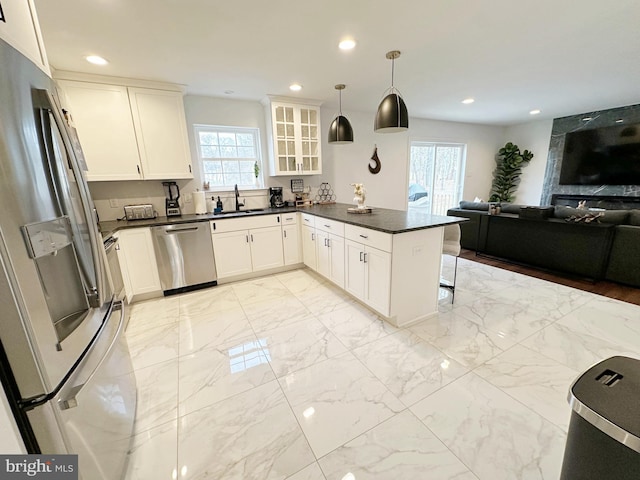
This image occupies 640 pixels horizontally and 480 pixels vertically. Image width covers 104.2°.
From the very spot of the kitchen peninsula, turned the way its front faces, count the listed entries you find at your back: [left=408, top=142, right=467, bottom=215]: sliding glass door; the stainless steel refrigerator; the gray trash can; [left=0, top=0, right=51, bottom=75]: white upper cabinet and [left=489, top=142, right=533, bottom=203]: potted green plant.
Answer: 2

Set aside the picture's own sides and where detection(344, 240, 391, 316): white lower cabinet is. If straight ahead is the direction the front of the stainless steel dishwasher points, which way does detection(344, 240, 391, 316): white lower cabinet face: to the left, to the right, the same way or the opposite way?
to the right

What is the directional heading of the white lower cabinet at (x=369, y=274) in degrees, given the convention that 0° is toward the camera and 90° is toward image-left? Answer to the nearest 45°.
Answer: approximately 45°

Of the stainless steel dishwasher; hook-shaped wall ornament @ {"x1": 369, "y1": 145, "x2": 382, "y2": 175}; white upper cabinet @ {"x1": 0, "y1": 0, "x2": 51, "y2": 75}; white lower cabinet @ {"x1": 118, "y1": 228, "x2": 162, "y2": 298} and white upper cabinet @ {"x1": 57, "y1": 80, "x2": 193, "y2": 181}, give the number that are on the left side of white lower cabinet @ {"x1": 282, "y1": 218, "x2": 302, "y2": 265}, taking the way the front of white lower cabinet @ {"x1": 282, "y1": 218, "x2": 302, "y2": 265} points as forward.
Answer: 1

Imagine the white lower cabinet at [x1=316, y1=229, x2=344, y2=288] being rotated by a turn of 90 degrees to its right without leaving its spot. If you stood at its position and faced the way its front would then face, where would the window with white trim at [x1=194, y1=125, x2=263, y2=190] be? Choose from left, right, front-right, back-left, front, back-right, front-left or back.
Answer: front

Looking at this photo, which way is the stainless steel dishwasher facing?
toward the camera

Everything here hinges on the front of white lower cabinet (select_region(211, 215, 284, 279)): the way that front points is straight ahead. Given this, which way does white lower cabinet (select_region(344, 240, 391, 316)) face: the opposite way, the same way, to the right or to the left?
to the right

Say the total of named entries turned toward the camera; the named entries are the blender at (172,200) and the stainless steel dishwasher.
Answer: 2

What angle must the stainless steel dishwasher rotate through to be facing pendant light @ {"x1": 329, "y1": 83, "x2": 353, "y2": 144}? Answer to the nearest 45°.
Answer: approximately 45° to its left

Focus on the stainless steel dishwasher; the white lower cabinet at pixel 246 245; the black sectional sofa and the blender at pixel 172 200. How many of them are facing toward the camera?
3

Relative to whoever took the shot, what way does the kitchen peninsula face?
facing the viewer and to the left of the viewer

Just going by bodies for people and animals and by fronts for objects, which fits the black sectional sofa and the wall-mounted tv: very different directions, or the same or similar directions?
very different directions

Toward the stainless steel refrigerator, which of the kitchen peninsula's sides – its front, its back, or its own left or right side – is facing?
front

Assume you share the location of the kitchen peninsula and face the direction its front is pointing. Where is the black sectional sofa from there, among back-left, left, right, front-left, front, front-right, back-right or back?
back-left
